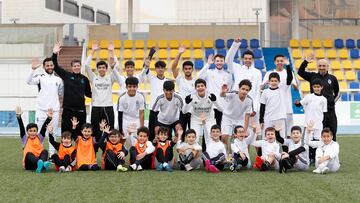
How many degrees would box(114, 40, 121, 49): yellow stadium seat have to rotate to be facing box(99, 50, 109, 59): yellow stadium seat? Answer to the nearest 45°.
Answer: approximately 45° to its right

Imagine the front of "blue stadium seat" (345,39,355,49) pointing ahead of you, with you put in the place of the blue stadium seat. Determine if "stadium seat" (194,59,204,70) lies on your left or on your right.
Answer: on your right

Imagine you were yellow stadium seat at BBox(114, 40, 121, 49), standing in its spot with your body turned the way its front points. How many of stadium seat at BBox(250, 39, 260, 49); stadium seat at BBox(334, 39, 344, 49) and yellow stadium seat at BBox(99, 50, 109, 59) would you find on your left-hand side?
2

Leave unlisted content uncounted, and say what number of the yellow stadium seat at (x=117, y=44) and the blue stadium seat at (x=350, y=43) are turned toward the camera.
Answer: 2

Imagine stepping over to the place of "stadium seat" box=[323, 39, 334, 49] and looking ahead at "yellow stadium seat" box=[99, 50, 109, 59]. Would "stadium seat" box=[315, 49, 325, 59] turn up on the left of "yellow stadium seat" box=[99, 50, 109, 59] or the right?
left

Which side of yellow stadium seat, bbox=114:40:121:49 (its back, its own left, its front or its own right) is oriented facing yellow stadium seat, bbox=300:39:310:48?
left

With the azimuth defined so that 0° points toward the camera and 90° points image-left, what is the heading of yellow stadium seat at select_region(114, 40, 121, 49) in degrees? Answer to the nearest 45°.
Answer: approximately 0°

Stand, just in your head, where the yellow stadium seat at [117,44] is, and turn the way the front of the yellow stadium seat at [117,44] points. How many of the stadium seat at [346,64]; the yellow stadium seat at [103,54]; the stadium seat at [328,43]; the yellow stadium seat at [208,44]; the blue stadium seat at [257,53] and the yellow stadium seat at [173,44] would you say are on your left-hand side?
5

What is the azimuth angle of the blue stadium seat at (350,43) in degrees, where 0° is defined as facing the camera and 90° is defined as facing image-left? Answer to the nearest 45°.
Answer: approximately 0°

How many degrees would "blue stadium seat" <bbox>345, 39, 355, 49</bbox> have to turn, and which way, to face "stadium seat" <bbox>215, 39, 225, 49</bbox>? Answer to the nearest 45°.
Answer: approximately 90° to its right
